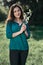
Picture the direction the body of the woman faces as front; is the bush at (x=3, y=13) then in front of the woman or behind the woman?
behind

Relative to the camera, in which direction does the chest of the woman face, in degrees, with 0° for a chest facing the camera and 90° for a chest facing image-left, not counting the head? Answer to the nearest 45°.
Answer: approximately 315°
